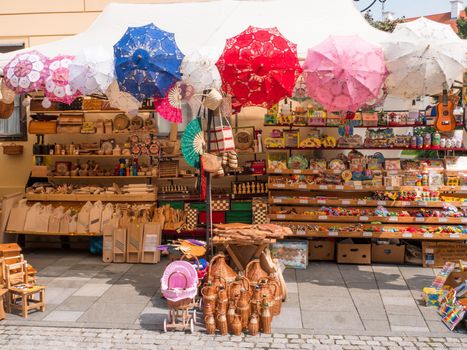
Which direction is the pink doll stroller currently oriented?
toward the camera

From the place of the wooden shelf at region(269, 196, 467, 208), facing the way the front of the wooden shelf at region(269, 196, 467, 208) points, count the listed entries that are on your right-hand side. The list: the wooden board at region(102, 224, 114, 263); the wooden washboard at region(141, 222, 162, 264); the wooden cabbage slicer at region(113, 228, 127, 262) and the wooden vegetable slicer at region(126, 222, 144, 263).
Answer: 4

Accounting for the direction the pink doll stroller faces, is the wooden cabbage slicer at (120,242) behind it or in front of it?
behind

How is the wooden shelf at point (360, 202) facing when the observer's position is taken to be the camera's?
facing the viewer

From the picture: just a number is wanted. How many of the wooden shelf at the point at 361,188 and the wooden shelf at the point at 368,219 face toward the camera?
2

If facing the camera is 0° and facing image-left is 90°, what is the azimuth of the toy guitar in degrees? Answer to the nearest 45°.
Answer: approximately 0°

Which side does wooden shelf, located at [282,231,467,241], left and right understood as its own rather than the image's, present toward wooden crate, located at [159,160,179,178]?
right

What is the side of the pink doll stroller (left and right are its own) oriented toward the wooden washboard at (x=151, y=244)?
back

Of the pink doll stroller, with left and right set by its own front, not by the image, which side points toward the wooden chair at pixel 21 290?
right

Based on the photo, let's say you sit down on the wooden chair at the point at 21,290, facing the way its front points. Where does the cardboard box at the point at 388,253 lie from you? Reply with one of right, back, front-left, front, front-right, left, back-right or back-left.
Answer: front-left

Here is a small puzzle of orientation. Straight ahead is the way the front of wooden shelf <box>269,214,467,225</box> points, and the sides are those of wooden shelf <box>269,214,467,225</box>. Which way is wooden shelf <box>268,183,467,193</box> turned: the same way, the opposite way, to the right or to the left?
the same way

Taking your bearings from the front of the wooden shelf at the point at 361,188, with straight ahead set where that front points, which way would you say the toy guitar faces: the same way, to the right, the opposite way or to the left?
the same way

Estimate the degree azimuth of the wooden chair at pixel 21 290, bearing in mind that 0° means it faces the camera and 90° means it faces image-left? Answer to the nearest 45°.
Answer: approximately 315°
